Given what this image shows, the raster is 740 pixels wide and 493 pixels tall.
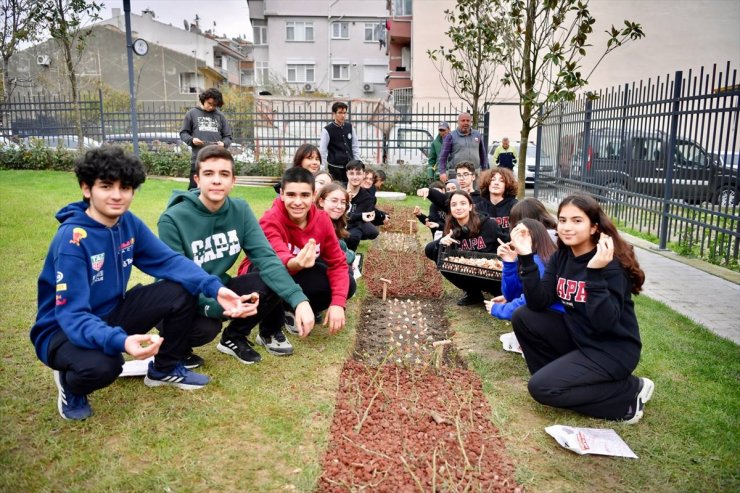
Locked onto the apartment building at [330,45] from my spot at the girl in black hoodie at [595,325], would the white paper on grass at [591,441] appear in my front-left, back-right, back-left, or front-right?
back-left

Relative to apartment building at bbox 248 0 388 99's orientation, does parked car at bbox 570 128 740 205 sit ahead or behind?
ahead

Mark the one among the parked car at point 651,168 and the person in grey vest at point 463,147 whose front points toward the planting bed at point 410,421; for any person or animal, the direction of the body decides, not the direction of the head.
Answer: the person in grey vest

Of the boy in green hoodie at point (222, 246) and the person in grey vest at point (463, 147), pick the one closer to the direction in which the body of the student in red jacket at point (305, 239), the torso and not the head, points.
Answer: the boy in green hoodie

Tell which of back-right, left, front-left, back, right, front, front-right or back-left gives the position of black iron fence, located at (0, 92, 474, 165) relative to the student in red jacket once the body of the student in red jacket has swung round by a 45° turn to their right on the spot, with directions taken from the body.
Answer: back-right

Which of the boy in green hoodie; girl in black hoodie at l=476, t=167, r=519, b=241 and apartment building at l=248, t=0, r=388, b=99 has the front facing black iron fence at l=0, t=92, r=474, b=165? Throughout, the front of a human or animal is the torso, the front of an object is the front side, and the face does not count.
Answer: the apartment building

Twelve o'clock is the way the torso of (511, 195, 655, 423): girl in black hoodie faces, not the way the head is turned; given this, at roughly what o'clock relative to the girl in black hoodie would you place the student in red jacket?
The student in red jacket is roughly at 2 o'clock from the girl in black hoodie.

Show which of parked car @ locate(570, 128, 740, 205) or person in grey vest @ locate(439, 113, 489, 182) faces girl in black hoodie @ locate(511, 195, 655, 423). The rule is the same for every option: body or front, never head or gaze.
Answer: the person in grey vest

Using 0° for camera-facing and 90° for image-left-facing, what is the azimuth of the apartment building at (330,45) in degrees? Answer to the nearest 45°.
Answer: approximately 0°

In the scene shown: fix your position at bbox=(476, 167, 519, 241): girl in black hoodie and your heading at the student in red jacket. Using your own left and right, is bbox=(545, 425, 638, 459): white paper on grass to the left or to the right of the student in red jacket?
left

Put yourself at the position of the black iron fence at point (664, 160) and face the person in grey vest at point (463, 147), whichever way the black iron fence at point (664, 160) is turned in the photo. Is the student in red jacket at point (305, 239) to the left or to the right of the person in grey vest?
left
